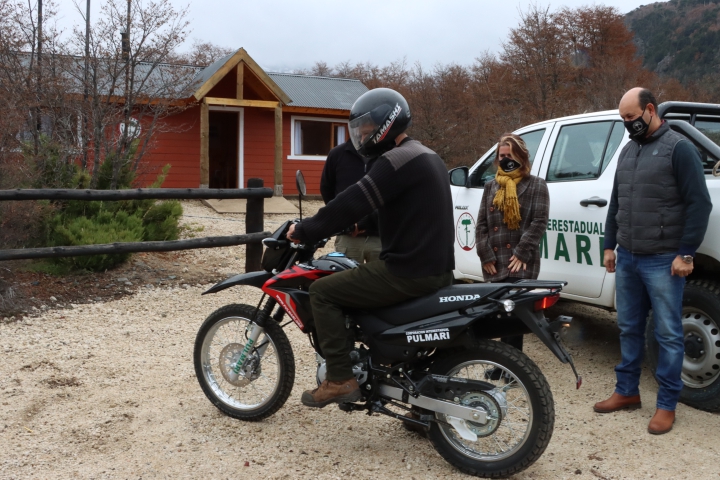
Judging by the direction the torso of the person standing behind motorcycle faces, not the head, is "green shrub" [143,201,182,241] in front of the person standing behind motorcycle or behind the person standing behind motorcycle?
behind

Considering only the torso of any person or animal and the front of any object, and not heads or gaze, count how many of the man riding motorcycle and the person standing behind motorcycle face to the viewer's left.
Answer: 1

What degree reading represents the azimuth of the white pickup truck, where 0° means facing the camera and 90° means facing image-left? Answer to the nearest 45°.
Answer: approximately 135°

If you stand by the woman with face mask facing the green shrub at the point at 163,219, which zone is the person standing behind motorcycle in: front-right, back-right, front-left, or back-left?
front-left

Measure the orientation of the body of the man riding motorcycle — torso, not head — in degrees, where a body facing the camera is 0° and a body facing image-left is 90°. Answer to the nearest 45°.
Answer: approximately 90°

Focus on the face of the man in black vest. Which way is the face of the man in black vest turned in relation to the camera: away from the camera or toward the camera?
toward the camera

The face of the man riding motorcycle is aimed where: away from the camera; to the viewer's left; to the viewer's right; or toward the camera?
to the viewer's left

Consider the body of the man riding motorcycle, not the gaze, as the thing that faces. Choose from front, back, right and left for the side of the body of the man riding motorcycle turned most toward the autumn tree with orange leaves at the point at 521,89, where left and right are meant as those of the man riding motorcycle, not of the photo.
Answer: right

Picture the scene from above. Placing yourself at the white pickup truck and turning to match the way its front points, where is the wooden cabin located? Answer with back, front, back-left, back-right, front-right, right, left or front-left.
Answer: front

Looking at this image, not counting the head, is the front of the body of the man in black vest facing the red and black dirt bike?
yes

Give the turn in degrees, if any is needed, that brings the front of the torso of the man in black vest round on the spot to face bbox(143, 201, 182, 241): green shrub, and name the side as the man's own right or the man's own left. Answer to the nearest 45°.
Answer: approximately 90° to the man's own right

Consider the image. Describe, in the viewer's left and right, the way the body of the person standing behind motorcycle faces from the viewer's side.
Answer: facing the viewer and to the right of the viewer

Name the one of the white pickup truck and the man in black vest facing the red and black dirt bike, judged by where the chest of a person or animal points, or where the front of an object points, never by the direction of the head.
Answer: the man in black vest

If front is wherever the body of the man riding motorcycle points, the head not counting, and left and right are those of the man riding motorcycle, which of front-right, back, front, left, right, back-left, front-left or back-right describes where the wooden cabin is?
right

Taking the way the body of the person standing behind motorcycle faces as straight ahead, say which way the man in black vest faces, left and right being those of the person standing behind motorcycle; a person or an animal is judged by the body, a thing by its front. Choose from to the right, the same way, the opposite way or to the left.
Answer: to the right
